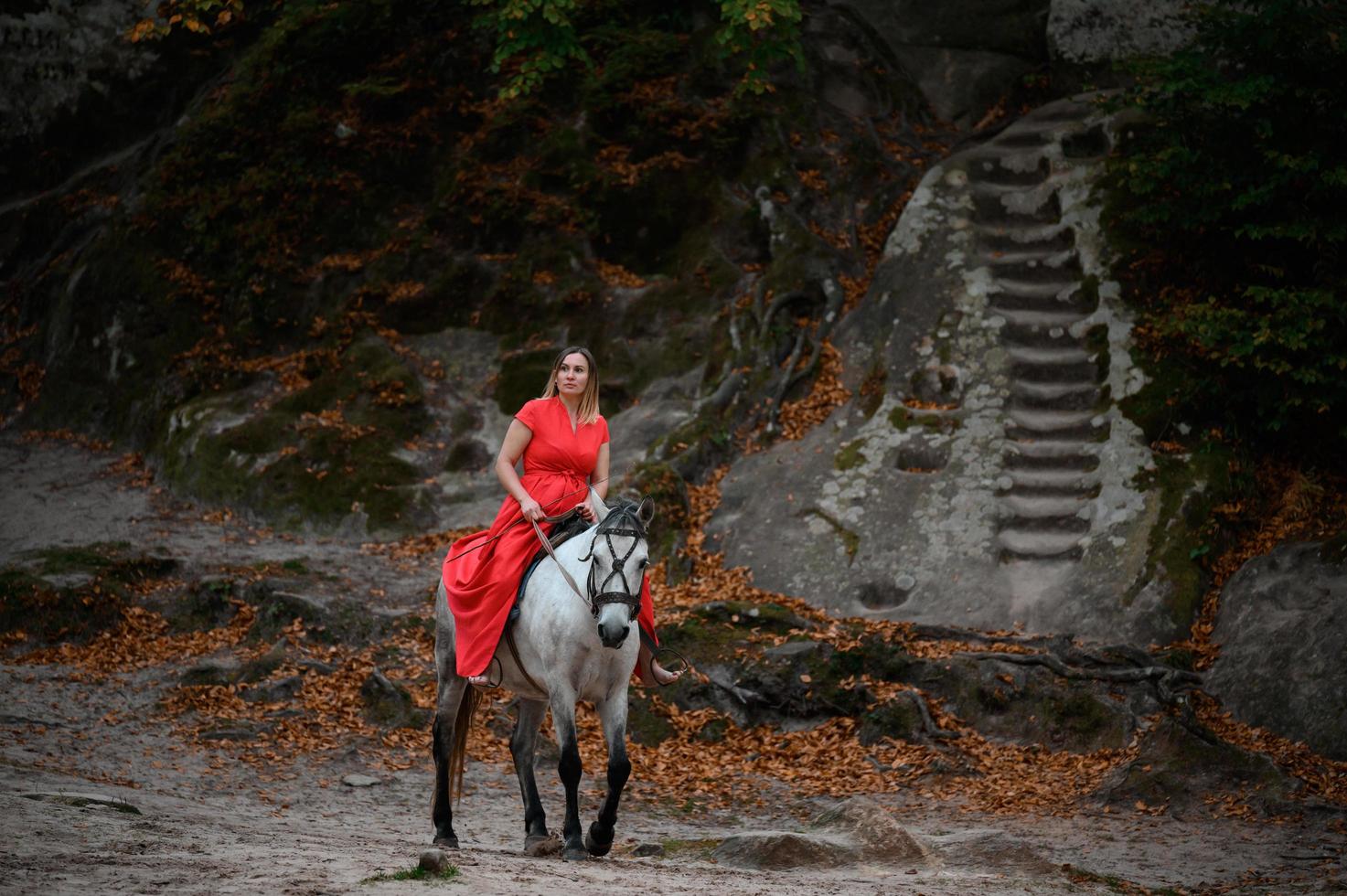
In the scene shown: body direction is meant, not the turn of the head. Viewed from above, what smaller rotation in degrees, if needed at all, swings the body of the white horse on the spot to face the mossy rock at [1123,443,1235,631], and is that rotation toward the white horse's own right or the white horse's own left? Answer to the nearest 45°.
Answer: approximately 90° to the white horse's own left

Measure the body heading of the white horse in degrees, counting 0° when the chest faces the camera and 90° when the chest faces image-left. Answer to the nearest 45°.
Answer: approximately 315°

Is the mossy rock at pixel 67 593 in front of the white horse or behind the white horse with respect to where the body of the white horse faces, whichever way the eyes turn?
behind

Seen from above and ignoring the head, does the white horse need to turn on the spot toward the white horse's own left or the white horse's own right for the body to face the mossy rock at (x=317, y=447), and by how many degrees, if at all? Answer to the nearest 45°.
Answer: approximately 135° to the white horse's own left

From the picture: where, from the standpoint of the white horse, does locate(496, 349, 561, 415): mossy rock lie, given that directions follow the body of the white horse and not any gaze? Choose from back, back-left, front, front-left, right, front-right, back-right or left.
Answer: back-left

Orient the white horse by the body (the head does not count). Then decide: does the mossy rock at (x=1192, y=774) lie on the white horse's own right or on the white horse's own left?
on the white horse's own left
